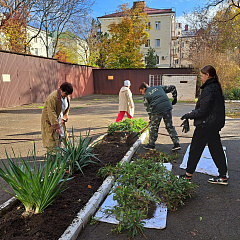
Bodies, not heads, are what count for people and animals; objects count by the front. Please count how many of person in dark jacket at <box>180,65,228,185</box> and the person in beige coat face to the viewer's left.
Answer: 1

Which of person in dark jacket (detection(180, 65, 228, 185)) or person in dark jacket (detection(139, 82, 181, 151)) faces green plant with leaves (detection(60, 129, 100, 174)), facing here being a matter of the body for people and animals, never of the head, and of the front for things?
person in dark jacket (detection(180, 65, 228, 185))

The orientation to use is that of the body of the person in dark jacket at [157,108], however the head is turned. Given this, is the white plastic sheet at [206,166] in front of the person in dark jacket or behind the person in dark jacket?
behind

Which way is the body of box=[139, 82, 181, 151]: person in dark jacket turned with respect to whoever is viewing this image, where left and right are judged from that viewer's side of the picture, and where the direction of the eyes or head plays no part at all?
facing away from the viewer and to the left of the viewer

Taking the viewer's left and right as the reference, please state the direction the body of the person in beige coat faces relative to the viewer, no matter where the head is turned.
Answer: facing away from the viewer and to the right of the viewer

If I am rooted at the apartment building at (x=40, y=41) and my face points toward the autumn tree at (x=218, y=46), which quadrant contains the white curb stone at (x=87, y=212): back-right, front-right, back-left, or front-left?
front-right

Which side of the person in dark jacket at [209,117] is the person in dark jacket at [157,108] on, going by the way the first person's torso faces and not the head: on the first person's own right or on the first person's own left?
on the first person's own right

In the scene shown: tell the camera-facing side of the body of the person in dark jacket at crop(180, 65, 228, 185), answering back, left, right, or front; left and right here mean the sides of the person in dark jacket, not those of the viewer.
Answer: left

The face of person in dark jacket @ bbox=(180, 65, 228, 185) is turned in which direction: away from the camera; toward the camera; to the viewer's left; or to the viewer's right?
to the viewer's left
